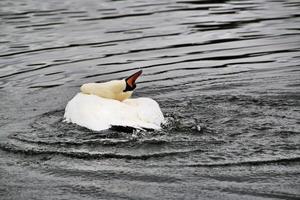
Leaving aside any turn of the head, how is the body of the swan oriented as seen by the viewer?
to the viewer's left
